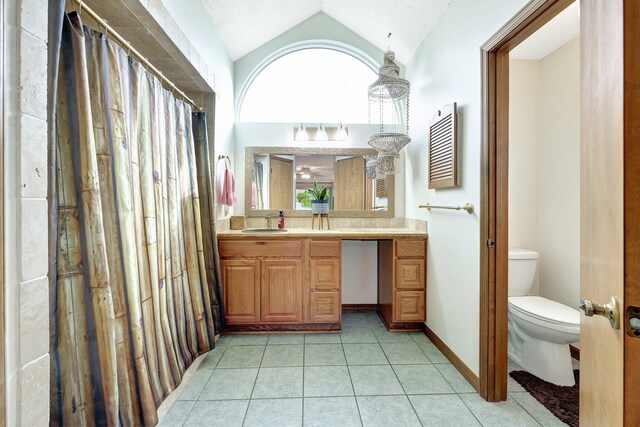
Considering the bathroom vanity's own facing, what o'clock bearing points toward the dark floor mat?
The dark floor mat is roughly at 10 o'clock from the bathroom vanity.

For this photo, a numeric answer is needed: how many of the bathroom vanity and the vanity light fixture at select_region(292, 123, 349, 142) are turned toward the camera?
2

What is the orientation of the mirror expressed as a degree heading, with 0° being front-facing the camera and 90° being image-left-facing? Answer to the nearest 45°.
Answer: approximately 0°

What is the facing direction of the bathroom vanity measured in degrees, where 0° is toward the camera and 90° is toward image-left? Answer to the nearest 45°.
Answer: approximately 0°

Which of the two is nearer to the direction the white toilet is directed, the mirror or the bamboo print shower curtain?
the bamboo print shower curtain
